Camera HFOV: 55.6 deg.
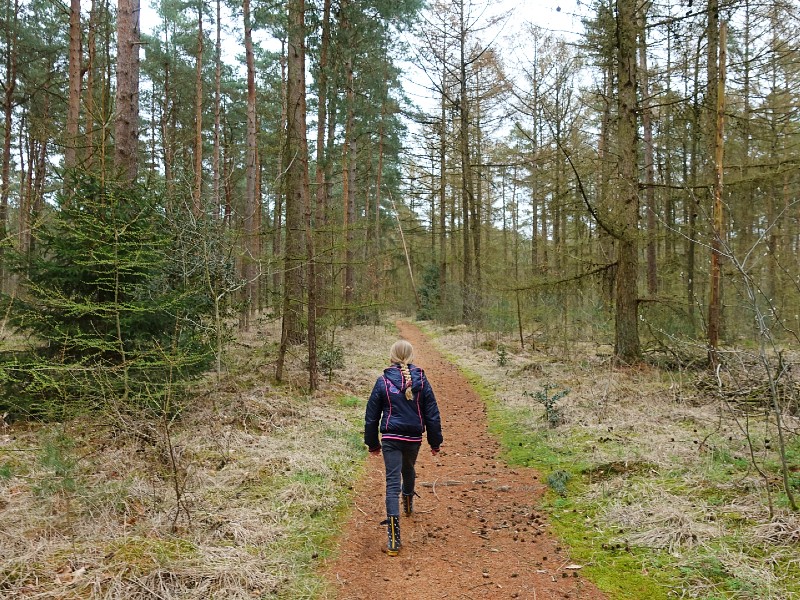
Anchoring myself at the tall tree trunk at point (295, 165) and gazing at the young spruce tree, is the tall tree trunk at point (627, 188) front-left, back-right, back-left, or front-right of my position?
back-left

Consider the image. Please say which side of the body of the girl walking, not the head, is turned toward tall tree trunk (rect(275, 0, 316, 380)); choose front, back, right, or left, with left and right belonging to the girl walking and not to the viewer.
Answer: front

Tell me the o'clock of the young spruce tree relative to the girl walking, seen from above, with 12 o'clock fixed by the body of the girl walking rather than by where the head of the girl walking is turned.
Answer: The young spruce tree is roughly at 10 o'clock from the girl walking.

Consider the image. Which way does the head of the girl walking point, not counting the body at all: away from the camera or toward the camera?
away from the camera

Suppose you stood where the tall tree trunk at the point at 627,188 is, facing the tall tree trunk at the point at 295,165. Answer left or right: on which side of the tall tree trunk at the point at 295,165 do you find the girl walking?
left

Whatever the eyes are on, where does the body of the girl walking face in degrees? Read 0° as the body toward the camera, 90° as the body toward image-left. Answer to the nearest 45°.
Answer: approximately 180°

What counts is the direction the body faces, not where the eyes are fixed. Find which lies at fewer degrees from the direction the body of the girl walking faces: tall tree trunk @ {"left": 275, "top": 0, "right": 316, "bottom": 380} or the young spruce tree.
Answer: the tall tree trunk

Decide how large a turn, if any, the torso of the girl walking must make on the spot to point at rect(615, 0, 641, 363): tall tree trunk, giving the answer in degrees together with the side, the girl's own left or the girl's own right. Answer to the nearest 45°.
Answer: approximately 45° to the girl's own right
